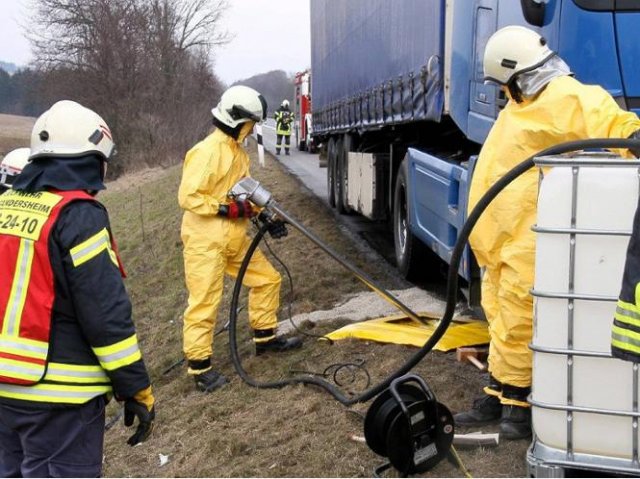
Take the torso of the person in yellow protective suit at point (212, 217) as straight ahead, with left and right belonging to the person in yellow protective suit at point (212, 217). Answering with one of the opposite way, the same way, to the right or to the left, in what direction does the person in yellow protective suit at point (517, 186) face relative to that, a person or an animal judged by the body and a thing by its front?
the opposite way

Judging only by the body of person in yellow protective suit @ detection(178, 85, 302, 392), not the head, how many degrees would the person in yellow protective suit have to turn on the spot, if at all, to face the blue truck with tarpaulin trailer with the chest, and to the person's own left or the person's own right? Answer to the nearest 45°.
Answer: approximately 45° to the person's own left

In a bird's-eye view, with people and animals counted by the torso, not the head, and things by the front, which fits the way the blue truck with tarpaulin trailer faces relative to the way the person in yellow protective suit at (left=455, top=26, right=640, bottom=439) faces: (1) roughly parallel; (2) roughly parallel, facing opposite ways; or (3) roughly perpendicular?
roughly perpendicular

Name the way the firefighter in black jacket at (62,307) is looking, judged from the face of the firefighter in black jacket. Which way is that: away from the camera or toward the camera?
away from the camera

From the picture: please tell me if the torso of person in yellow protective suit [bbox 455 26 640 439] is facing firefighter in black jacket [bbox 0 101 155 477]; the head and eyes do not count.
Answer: yes

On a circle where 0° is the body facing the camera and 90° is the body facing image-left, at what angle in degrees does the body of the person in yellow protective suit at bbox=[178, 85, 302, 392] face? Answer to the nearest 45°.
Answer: approximately 270°

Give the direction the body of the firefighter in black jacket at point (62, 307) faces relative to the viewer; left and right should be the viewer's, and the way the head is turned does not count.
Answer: facing away from the viewer and to the right of the viewer

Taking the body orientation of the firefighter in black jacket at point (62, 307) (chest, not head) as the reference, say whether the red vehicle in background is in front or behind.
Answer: in front

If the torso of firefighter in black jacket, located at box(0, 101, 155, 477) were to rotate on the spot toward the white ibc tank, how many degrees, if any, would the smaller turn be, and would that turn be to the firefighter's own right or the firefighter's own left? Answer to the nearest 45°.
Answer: approximately 45° to the firefighter's own right

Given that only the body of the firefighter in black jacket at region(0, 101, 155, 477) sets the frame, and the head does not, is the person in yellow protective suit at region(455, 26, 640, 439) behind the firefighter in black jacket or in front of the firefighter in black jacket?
in front

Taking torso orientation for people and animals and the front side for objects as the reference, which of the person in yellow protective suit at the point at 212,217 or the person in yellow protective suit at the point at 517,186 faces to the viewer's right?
the person in yellow protective suit at the point at 212,217

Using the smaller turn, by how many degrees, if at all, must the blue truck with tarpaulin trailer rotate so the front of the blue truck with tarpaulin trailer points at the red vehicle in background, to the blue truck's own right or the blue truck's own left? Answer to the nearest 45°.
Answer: approximately 135° to the blue truck's own left
